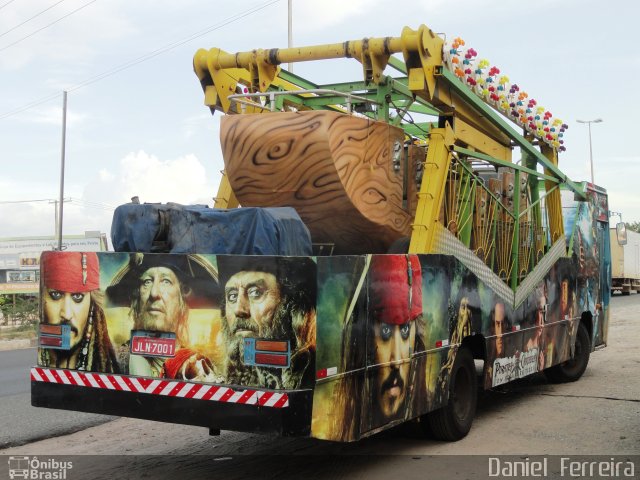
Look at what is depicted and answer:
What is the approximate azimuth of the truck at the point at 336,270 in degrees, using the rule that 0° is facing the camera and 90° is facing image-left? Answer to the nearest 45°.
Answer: approximately 225°

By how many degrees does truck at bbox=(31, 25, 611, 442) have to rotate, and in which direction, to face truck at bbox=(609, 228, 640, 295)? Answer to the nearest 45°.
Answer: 0° — it already faces it
